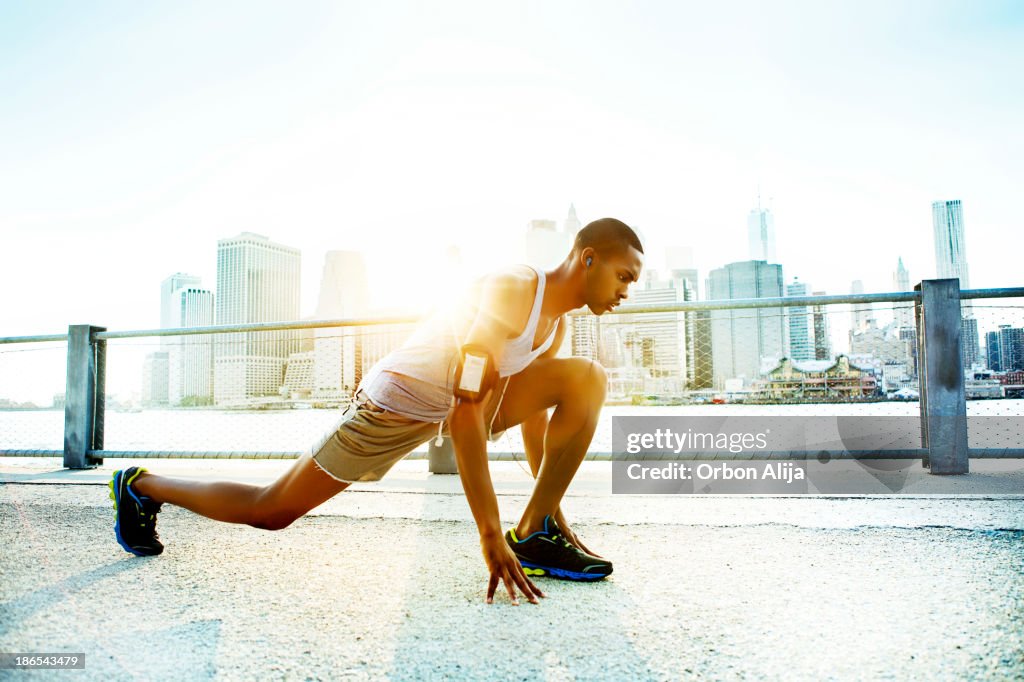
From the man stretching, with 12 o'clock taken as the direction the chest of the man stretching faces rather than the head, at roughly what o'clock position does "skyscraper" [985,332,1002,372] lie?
The skyscraper is roughly at 11 o'clock from the man stretching.

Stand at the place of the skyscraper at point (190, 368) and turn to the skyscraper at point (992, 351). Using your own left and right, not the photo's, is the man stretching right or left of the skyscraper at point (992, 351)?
right

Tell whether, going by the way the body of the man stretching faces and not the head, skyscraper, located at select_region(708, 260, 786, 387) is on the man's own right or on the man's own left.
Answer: on the man's own left

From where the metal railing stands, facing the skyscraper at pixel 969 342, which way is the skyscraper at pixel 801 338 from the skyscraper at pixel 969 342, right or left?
left

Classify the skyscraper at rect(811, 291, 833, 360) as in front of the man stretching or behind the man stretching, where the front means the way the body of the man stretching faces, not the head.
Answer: in front

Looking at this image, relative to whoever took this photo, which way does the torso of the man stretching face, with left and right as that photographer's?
facing to the right of the viewer

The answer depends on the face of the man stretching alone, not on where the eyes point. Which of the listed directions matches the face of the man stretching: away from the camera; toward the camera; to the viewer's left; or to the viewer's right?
to the viewer's right

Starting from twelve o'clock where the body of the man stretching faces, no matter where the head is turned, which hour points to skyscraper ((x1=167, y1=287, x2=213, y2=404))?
The skyscraper is roughly at 8 o'clock from the man stretching.

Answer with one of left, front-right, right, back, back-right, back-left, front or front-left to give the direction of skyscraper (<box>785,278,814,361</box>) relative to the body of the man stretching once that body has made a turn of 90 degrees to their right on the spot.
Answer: back-left

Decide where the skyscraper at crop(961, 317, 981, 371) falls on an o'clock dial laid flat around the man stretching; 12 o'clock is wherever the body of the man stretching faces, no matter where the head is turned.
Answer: The skyscraper is roughly at 11 o'clock from the man stretching.
